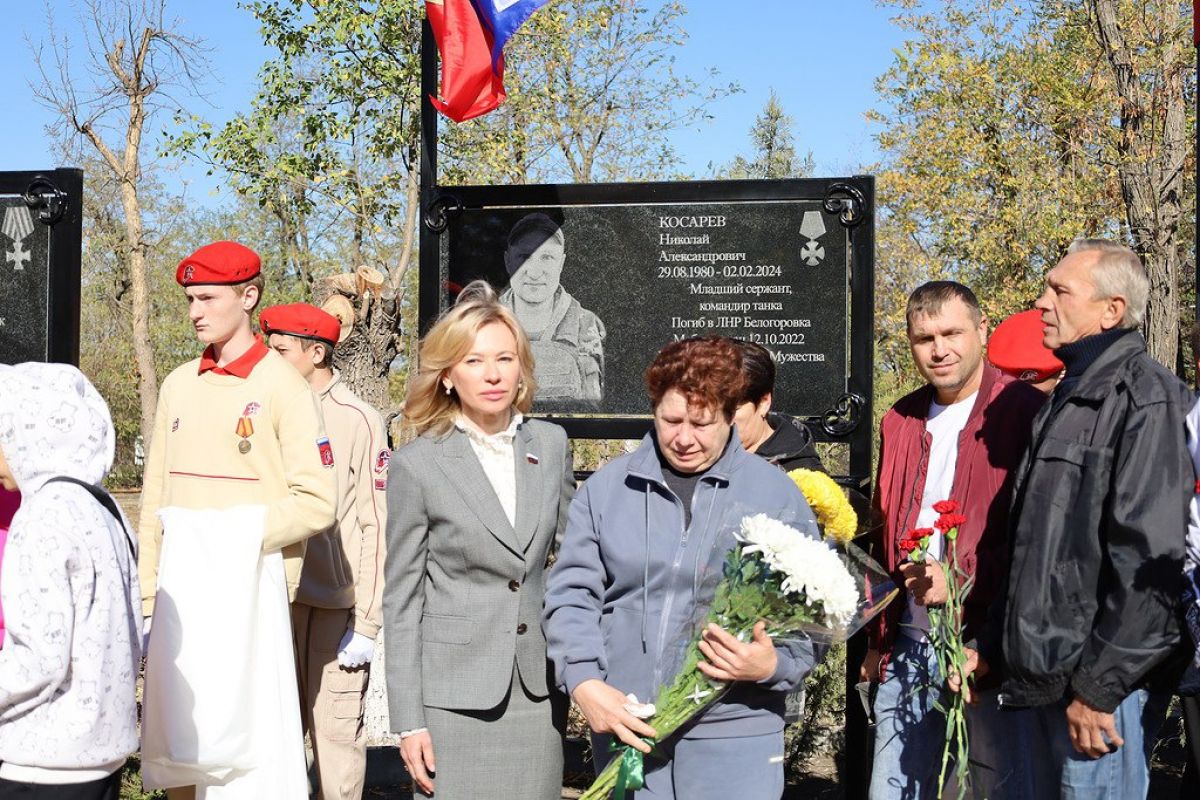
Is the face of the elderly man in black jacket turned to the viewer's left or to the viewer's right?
to the viewer's left

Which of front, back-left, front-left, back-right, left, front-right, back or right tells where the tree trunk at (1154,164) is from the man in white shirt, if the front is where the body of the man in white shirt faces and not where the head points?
back

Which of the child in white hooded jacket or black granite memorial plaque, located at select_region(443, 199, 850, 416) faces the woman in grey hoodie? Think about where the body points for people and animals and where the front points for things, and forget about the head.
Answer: the black granite memorial plaque

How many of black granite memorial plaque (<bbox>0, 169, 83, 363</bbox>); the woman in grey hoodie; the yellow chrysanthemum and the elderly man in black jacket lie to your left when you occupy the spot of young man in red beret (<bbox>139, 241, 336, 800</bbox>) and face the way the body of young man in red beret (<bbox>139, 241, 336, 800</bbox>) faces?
3

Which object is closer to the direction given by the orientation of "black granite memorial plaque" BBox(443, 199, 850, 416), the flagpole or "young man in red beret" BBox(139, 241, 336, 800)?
the young man in red beret

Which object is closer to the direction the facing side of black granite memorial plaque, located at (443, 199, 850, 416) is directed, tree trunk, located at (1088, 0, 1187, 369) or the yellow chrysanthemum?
the yellow chrysanthemum

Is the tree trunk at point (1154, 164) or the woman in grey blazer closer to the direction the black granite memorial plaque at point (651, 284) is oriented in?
the woman in grey blazer

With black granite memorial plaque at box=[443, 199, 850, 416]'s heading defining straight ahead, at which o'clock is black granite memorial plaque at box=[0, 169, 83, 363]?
black granite memorial plaque at box=[0, 169, 83, 363] is roughly at 3 o'clock from black granite memorial plaque at box=[443, 199, 850, 416].
